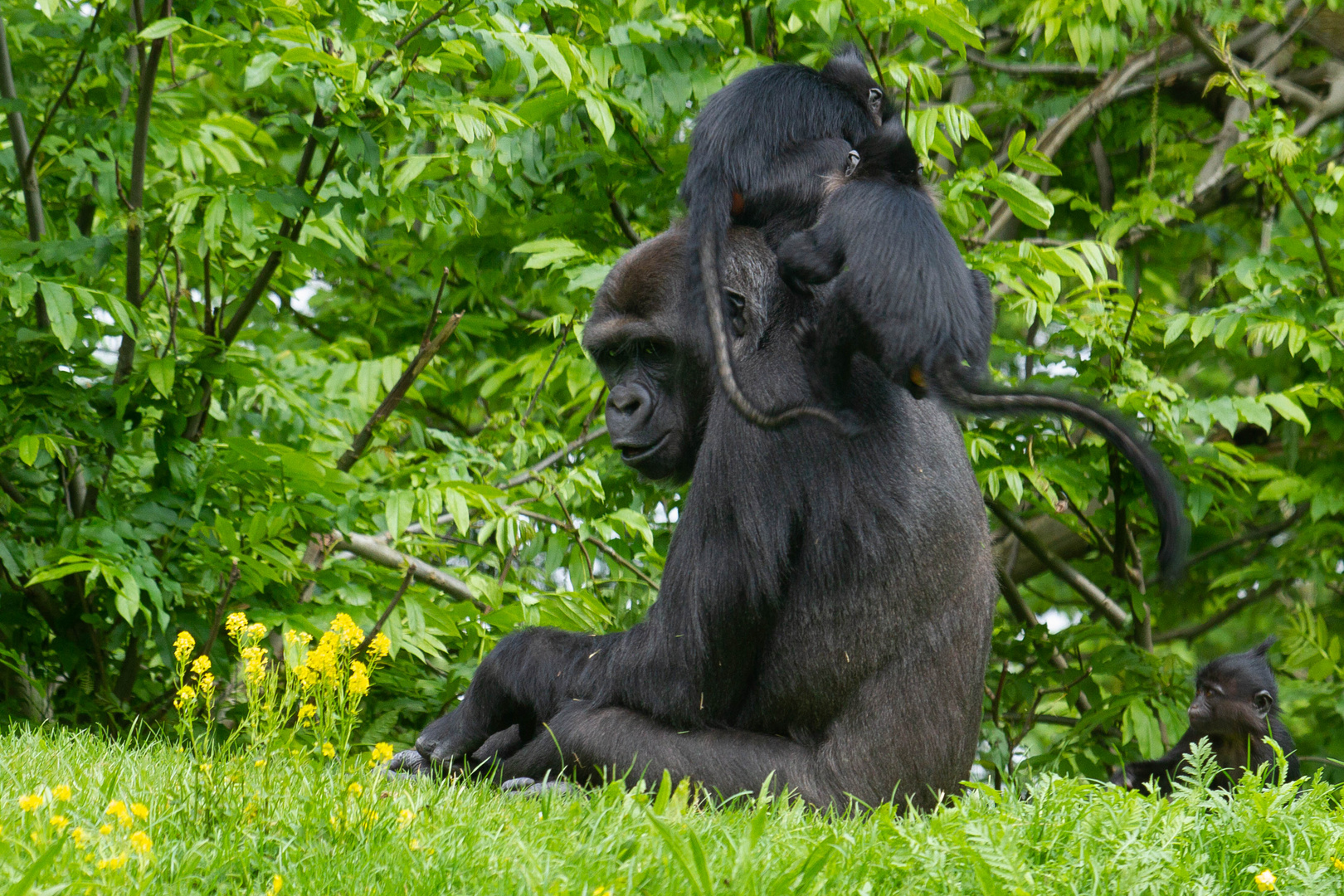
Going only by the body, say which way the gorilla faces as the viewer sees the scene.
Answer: to the viewer's left

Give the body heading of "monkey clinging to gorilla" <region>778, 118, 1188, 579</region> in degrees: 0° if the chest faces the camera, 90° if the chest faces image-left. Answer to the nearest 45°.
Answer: approximately 135°

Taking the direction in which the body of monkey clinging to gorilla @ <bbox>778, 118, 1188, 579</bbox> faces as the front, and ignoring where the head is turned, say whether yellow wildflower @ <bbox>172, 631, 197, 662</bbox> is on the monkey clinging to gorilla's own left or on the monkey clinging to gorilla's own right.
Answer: on the monkey clinging to gorilla's own left

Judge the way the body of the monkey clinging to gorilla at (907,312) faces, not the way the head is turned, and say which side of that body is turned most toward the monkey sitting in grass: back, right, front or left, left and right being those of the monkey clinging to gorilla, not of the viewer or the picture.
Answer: right

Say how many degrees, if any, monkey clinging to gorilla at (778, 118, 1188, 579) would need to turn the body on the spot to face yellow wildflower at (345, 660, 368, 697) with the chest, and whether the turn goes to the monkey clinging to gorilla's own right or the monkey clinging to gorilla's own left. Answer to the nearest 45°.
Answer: approximately 90° to the monkey clinging to gorilla's own left
